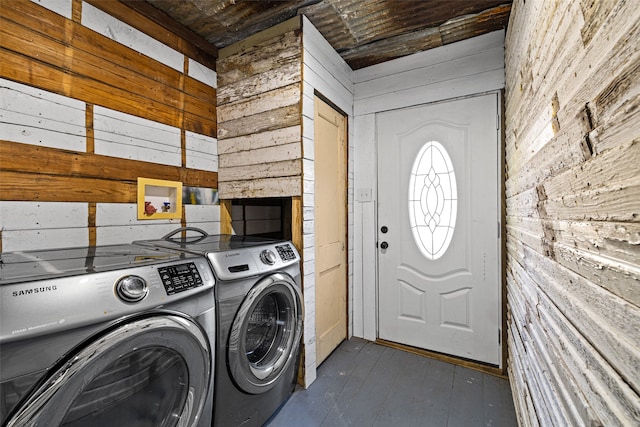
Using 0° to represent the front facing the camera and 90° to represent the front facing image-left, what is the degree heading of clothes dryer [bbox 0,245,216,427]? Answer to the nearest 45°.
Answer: approximately 315°

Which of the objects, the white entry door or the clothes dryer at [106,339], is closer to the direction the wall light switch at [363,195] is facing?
the clothes dryer

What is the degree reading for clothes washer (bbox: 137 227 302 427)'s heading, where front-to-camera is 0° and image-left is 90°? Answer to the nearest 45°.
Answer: approximately 315°

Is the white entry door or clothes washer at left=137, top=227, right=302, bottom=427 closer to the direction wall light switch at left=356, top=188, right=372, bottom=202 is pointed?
the clothes washer

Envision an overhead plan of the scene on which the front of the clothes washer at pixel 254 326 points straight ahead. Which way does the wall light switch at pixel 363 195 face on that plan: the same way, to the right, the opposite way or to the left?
to the right

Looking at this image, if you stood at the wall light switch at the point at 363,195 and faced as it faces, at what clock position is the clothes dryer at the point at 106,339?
The clothes dryer is roughly at 1 o'clock from the wall light switch.

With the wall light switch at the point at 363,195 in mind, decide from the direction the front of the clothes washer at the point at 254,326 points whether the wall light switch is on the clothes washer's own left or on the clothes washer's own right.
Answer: on the clothes washer's own left

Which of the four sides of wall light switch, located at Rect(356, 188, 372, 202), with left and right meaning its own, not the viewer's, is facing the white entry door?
left

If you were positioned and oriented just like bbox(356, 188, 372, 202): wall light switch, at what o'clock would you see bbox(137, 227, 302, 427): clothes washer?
The clothes washer is roughly at 1 o'clock from the wall light switch.
